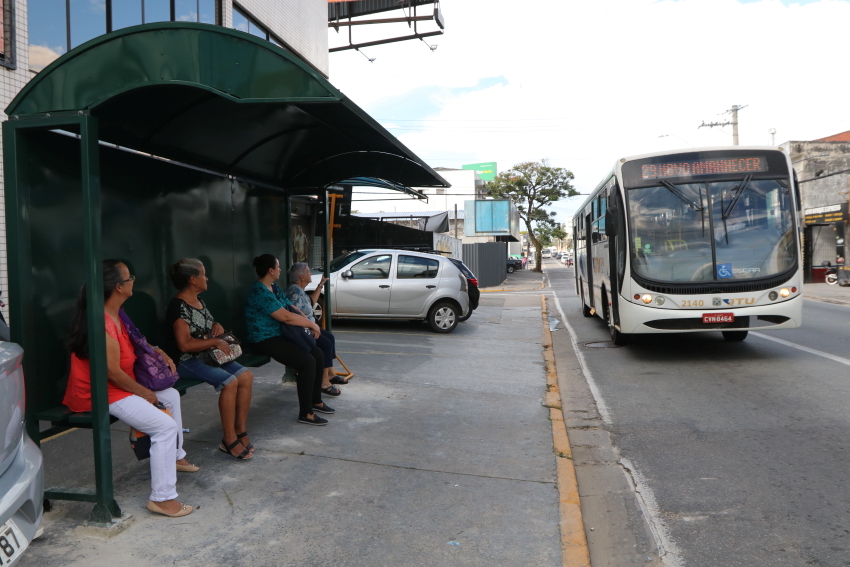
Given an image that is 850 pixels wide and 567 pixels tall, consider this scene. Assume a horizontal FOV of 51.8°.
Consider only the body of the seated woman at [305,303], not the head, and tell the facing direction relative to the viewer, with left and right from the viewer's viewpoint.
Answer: facing to the right of the viewer

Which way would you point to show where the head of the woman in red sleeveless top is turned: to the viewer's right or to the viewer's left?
to the viewer's right

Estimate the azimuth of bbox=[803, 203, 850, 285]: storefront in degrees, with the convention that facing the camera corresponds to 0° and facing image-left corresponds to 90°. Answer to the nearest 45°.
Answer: approximately 45°

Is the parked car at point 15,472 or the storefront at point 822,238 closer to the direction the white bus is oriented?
the parked car

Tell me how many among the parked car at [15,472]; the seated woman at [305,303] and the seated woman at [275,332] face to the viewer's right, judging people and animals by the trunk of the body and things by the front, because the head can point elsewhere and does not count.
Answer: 2

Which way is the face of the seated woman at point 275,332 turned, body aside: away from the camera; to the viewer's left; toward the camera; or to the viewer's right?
to the viewer's right

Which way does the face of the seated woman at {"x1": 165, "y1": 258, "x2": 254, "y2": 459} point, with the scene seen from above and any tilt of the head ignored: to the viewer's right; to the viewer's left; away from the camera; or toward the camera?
to the viewer's right

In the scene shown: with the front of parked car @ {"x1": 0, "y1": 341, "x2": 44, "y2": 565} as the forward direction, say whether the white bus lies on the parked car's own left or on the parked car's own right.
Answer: on the parked car's own right

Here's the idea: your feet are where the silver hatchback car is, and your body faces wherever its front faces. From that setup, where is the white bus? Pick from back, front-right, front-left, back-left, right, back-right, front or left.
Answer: back-left

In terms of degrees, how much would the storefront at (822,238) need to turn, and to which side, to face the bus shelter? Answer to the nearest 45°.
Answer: approximately 45° to its left

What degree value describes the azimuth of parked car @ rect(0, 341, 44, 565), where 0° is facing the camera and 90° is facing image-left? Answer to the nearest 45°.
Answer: approximately 135°

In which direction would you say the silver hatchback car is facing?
to the viewer's left

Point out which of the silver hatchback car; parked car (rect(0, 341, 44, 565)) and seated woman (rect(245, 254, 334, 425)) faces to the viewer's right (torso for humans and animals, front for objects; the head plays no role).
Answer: the seated woman

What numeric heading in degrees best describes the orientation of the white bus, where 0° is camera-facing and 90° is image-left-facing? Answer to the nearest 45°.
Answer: approximately 0°
